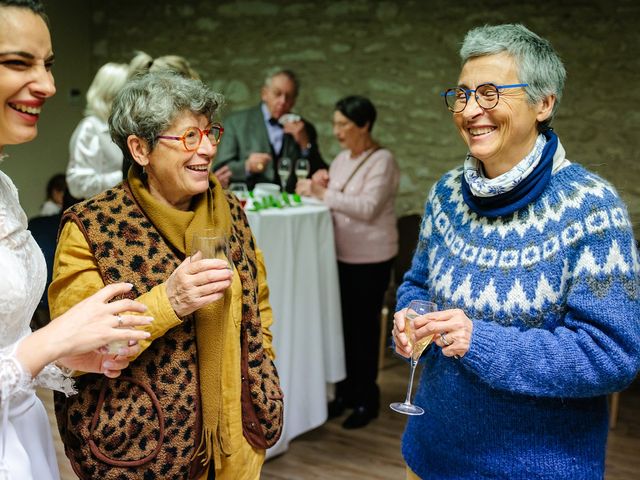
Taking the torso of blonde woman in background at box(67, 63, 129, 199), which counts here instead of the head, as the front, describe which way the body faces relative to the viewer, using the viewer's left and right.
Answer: facing to the right of the viewer

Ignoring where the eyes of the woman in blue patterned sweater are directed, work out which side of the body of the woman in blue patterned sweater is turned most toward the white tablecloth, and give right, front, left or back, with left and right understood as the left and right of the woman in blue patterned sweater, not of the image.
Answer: right

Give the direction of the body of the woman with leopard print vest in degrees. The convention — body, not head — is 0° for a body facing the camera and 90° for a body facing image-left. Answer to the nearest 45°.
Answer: approximately 315°

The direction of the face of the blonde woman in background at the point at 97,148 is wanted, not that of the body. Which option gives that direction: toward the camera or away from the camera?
away from the camera

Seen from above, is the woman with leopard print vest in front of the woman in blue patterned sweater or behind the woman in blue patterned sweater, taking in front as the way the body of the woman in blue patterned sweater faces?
in front

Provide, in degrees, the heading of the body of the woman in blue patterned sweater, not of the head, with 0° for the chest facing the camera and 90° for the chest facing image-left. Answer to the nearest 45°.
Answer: approximately 45°

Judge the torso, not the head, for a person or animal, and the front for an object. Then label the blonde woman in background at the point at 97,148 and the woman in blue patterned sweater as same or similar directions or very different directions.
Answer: very different directions
